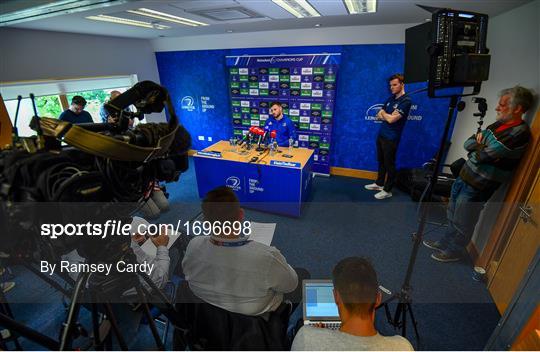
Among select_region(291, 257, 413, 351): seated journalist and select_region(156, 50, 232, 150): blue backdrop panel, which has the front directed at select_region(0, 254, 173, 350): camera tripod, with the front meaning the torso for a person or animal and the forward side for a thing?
the blue backdrop panel

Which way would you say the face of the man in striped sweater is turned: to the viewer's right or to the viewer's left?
to the viewer's left

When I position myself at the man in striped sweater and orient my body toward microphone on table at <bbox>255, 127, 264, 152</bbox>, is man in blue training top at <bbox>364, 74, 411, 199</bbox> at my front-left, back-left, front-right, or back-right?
front-right

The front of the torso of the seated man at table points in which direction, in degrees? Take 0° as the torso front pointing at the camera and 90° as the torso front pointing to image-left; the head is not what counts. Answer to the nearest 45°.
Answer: approximately 45°

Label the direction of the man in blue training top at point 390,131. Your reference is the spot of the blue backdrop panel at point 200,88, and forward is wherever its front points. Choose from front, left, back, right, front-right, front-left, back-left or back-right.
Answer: front-left

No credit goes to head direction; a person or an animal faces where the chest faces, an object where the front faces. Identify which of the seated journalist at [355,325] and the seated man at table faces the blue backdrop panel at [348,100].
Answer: the seated journalist

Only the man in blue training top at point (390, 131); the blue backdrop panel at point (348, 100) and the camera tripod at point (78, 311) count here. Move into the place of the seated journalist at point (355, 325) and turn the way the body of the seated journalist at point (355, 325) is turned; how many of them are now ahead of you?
2

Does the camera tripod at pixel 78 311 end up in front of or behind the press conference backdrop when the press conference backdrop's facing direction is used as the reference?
in front

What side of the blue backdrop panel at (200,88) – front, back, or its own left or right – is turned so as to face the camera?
front

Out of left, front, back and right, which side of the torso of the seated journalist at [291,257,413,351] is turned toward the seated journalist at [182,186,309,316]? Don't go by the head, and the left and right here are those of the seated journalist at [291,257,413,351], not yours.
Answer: left

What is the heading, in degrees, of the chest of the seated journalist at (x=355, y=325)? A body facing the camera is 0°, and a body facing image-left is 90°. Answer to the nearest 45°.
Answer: approximately 180°

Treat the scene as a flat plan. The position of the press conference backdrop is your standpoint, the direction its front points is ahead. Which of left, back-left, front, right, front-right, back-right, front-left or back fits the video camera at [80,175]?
front

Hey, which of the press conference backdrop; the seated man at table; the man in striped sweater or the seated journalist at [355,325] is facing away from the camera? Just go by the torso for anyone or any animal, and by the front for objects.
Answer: the seated journalist

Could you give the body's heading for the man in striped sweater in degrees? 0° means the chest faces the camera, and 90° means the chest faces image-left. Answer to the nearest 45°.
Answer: approximately 90°

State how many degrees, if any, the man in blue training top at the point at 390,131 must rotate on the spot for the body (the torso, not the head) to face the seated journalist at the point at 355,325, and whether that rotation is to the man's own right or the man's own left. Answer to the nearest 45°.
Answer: approximately 45° to the man's own left

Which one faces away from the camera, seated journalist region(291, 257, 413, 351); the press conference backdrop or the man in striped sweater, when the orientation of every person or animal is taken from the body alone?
the seated journalist

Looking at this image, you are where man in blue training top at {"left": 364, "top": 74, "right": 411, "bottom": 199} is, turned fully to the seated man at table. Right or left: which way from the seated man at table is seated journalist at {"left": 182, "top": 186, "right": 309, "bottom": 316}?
left

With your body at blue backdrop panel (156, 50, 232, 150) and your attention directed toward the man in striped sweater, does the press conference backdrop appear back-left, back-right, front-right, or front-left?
front-left

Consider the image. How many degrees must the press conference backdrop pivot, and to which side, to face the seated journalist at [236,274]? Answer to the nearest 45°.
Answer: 0° — it already faces them

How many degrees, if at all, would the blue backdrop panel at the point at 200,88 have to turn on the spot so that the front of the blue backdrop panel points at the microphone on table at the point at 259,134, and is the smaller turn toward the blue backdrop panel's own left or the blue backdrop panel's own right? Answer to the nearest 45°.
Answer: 0° — it already faces it
